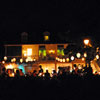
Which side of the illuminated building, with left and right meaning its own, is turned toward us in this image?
front
